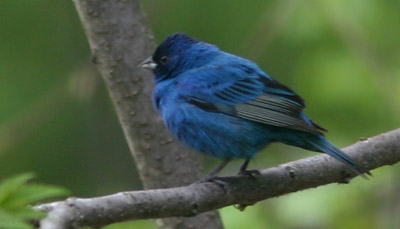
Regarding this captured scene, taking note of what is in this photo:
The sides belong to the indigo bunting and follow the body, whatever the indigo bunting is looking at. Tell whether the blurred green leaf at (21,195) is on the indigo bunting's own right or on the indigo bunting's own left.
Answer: on the indigo bunting's own left

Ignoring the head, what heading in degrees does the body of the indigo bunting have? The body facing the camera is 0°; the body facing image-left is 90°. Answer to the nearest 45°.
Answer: approximately 90°
